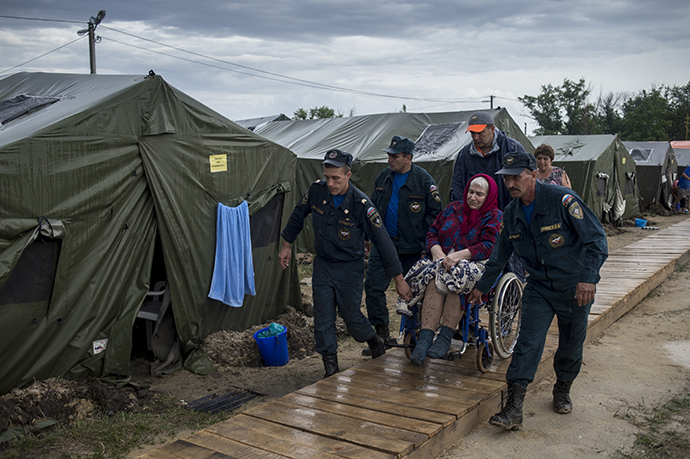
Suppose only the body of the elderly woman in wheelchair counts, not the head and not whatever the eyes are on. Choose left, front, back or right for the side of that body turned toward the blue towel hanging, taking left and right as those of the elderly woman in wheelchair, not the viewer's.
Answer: right

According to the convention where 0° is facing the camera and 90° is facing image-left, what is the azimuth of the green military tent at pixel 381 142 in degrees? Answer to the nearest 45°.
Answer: approximately 315°

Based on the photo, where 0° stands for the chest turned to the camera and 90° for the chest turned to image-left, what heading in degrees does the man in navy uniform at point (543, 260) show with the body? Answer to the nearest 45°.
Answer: approximately 45°

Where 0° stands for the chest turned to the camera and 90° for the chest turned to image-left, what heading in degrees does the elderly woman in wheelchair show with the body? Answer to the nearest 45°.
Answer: approximately 45°

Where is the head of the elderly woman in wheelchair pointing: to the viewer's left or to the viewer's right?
to the viewer's left

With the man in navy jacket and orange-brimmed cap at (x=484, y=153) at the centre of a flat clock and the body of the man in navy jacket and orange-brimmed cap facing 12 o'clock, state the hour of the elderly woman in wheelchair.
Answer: The elderly woman in wheelchair is roughly at 11 o'clock from the man in navy jacket and orange-brimmed cap.

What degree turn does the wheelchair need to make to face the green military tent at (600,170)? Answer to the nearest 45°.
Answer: approximately 135° to its right
